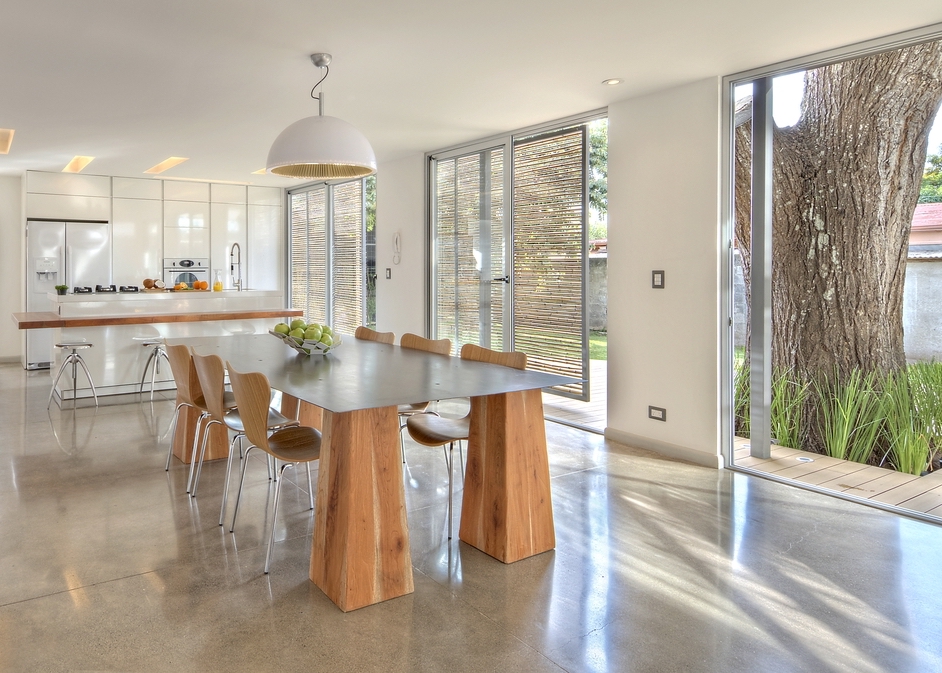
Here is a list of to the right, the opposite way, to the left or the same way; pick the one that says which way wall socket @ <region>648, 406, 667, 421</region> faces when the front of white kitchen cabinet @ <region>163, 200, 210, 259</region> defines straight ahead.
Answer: to the right

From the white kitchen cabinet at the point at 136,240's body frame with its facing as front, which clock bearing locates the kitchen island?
The kitchen island is roughly at 12 o'clock from the white kitchen cabinet.

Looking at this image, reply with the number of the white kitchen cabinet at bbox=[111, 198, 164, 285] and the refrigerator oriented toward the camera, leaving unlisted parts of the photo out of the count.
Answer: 2

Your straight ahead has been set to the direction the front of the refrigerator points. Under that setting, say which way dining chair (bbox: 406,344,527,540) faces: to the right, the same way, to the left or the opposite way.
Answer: to the right

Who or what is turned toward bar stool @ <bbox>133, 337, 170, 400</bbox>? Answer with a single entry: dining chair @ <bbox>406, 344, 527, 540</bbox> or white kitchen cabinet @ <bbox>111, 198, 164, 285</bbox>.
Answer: the white kitchen cabinet

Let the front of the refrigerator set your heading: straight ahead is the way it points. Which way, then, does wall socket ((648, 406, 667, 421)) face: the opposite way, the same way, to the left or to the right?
to the right

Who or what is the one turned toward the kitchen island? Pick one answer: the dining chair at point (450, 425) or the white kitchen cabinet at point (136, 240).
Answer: the white kitchen cabinet

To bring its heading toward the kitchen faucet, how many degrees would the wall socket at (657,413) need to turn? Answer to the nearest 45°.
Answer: approximately 90° to its right

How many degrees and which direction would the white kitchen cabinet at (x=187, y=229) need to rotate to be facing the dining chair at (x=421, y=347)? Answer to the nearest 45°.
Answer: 0° — it already faces it

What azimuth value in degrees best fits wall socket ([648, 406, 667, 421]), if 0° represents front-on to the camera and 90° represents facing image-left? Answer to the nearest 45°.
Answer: approximately 45°
